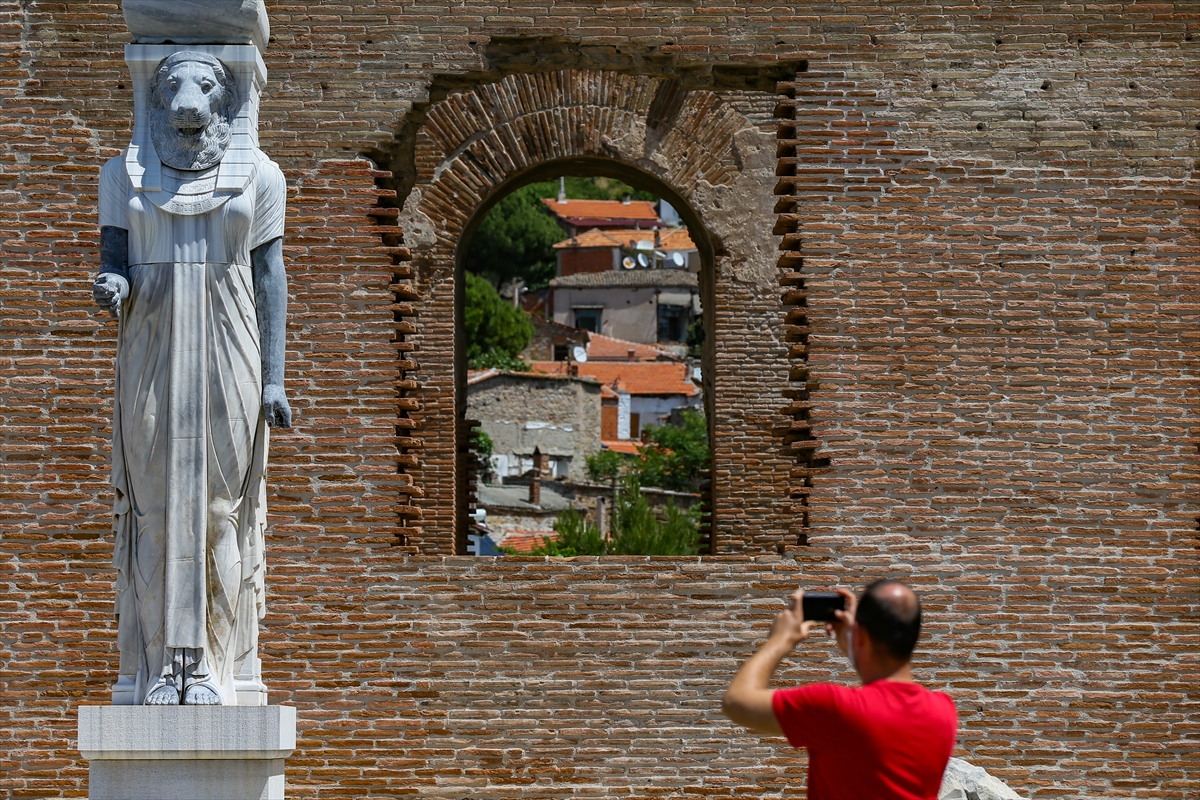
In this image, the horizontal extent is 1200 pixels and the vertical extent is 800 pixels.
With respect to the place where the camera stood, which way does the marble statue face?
facing the viewer

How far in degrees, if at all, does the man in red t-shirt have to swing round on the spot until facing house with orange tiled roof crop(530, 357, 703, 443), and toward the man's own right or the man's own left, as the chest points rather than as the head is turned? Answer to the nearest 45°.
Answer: approximately 45° to the man's own right

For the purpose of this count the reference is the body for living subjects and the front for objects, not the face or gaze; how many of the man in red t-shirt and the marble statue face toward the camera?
1

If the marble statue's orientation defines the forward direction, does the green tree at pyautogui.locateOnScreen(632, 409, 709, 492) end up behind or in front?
behind

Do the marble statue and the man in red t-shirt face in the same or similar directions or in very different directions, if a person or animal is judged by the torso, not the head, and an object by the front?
very different directions

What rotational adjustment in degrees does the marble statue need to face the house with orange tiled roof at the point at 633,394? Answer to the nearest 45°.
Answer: approximately 180°

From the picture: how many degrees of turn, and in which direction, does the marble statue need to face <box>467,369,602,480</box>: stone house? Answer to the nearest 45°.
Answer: approximately 180°

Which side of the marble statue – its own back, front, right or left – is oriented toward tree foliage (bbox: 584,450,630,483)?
back

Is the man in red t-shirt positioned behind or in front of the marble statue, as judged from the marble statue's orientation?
in front

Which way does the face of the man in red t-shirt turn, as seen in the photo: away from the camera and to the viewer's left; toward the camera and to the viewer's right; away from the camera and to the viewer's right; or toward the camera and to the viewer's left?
away from the camera and to the viewer's left

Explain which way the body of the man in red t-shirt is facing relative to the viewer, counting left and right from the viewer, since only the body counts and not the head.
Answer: facing away from the viewer and to the left of the viewer
